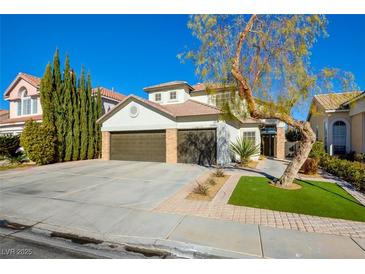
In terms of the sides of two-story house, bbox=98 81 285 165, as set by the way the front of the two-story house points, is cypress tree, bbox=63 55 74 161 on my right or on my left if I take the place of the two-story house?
on my right

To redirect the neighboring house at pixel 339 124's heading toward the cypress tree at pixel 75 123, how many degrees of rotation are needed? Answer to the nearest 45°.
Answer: approximately 45° to its right

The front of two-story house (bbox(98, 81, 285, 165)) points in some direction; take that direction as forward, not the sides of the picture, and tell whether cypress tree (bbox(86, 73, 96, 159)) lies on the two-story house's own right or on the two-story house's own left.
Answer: on the two-story house's own right

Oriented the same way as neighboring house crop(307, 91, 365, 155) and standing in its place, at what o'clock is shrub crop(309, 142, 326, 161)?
The shrub is roughly at 1 o'clock from the neighboring house.

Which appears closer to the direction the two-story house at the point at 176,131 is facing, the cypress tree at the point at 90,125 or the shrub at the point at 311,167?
the shrub

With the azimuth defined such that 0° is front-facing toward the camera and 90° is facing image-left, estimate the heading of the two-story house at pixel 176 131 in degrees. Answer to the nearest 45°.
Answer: approximately 0°

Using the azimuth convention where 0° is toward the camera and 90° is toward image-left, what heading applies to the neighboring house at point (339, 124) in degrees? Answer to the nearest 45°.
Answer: approximately 0°

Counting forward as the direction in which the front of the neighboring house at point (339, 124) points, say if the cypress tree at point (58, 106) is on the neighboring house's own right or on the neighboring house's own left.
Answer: on the neighboring house's own right

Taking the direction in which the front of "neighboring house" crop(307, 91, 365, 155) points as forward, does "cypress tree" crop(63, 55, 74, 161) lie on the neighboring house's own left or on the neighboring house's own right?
on the neighboring house's own right

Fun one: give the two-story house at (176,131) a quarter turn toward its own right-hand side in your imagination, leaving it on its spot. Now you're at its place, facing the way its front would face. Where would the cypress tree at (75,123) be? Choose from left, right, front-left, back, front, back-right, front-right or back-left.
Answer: front

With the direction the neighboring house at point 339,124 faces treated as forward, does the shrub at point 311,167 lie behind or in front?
in front

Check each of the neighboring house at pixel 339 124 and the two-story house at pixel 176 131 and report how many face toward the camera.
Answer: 2

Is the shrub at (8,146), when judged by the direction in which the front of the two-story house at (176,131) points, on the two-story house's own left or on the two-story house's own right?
on the two-story house's own right
